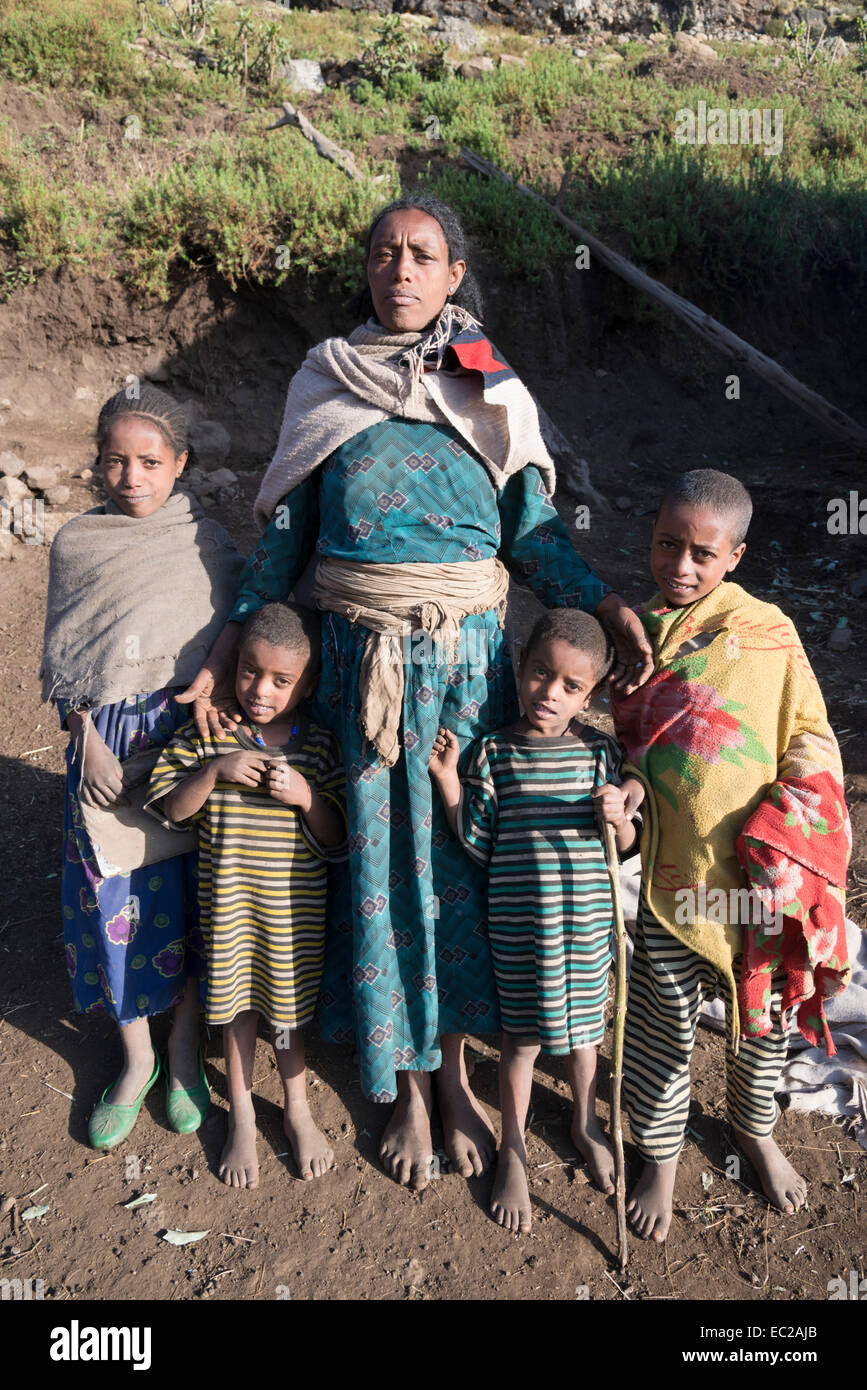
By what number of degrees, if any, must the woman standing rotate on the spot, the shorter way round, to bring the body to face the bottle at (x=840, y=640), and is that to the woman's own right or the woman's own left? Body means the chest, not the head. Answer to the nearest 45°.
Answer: approximately 135° to the woman's own left

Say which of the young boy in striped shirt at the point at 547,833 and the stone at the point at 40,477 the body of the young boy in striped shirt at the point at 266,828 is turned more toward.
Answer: the young boy in striped shirt

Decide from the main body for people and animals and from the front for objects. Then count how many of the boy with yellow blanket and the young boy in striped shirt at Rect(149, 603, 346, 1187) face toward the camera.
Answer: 2

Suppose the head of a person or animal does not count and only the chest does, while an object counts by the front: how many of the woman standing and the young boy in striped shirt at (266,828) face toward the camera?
2

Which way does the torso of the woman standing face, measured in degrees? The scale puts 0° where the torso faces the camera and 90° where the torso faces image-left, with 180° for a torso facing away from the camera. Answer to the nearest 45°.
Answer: approximately 0°

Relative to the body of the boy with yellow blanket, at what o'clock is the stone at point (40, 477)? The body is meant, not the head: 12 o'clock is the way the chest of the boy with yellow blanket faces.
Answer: The stone is roughly at 4 o'clock from the boy with yellow blanket.

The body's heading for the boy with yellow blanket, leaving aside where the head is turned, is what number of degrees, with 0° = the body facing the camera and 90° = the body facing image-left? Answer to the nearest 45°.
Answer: approximately 0°

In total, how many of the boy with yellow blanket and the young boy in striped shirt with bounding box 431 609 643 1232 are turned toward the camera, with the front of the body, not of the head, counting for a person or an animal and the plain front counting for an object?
2

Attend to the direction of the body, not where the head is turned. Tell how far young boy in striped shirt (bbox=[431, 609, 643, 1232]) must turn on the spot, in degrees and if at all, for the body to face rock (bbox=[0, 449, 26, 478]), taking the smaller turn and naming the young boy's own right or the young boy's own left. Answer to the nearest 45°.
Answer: approximately 135° to the young boy's own right
